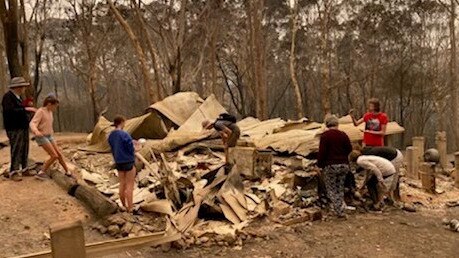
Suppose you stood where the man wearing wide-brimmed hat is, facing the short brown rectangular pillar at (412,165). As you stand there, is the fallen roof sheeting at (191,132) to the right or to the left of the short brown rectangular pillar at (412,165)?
left

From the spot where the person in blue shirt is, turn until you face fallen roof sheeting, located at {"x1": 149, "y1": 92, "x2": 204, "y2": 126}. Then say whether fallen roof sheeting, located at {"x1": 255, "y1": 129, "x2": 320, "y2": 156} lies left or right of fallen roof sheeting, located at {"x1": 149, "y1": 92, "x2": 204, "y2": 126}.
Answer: right

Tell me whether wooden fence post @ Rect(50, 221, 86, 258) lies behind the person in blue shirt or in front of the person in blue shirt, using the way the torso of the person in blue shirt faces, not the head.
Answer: behind

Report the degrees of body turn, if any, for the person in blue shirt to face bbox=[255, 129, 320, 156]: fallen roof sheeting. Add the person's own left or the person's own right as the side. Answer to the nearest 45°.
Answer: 0° — they already face it

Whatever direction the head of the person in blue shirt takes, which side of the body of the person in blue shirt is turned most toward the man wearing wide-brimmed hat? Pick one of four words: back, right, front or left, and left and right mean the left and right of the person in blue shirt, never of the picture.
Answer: left

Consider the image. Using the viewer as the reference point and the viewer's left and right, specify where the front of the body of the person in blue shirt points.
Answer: facing away from the viewer and to the right of the viewer
